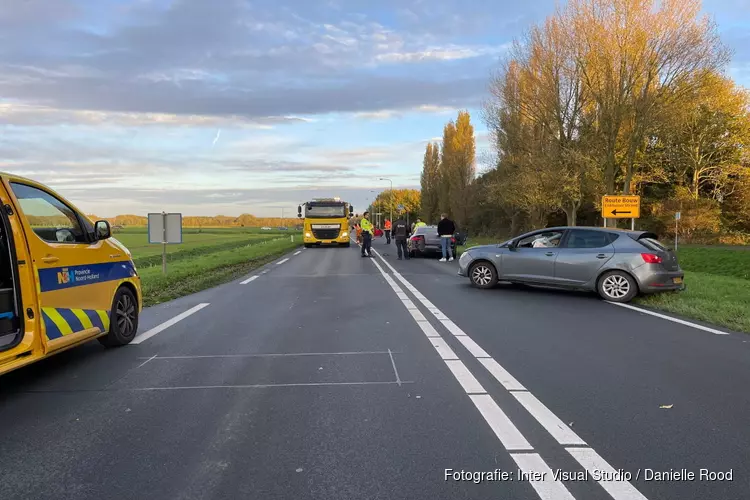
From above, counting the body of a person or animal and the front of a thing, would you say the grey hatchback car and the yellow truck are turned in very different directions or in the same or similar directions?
very different directions

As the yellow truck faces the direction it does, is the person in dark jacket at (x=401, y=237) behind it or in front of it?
in front

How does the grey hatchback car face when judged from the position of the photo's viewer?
facing away from the viewer and to the left of the viewer

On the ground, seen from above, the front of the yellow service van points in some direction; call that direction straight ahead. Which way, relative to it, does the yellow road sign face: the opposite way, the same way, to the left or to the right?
the opposite way

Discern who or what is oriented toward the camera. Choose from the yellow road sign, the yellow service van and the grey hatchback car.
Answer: the yellow road sign

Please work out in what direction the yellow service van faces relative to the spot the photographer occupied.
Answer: facing away from the viewer and to the right of the viewer

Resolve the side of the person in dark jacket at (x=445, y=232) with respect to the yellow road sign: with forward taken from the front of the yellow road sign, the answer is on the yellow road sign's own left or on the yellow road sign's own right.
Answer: on the yellow road sign's own right

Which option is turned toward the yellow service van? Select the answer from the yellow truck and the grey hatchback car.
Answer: the yellow truck

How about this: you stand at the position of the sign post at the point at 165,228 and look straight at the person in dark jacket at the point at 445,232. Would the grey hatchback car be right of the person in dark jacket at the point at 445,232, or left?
right

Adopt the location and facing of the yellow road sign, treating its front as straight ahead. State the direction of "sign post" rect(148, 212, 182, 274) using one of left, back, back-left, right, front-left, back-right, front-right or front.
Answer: front-right

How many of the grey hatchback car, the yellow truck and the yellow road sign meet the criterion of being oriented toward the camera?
2

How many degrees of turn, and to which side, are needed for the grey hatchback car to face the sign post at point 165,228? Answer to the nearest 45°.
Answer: approximately 45° to its left

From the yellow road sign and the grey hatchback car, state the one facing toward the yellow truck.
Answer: the grey hatchback car
